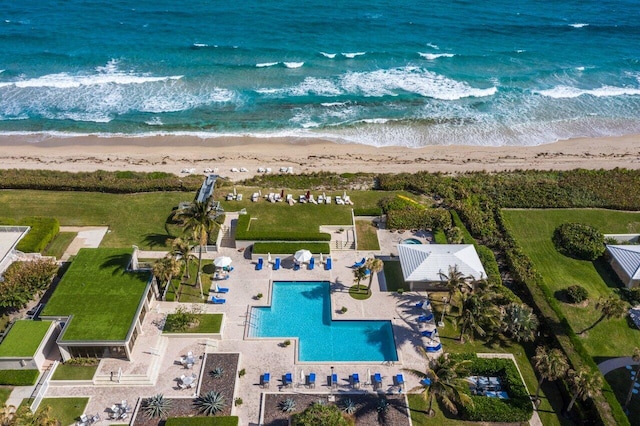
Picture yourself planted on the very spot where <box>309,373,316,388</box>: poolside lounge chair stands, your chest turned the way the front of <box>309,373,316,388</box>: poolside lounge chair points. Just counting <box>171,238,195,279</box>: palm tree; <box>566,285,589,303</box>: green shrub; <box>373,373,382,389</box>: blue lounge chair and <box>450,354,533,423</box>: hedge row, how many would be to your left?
1

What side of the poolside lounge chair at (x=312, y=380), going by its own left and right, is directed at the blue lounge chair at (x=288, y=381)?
left

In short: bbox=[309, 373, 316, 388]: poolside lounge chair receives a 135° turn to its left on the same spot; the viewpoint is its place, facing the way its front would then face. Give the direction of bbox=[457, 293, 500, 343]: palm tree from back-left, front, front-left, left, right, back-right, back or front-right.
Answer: back-left

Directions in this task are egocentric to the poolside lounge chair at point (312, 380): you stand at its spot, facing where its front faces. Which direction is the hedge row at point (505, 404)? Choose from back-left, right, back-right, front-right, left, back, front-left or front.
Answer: right

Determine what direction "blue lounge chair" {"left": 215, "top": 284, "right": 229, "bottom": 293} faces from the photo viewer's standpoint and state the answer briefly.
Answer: facing to the right of the viewer

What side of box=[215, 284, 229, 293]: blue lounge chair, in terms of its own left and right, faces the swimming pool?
front

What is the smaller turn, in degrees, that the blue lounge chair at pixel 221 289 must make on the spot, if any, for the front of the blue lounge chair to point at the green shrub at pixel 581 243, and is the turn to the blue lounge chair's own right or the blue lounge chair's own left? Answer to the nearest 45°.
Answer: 0° — it already faces it

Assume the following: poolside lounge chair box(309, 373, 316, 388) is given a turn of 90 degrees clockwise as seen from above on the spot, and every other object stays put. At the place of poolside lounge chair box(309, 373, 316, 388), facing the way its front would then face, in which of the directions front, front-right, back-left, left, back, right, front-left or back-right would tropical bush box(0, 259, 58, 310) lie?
back

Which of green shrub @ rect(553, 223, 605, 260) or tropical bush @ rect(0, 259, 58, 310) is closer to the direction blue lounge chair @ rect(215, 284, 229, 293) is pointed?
the green shrub

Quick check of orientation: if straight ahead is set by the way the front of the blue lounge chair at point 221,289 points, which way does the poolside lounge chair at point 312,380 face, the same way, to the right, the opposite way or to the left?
to the left

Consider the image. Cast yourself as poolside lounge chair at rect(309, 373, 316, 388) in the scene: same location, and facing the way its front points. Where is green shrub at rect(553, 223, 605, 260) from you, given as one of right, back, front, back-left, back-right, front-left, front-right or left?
right

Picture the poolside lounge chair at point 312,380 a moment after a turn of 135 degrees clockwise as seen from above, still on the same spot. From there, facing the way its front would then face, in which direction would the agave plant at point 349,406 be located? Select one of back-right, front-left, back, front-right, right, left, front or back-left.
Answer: front-left

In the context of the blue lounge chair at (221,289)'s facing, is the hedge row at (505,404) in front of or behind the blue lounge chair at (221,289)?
in front

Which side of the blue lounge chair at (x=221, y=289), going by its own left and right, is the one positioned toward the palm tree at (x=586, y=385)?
front

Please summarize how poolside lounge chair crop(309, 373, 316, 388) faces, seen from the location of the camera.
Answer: facing away from the viewer

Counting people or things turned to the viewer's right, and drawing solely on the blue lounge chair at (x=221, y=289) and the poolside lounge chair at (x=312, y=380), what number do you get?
1

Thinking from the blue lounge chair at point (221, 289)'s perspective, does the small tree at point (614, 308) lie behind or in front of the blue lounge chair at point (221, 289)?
in front
